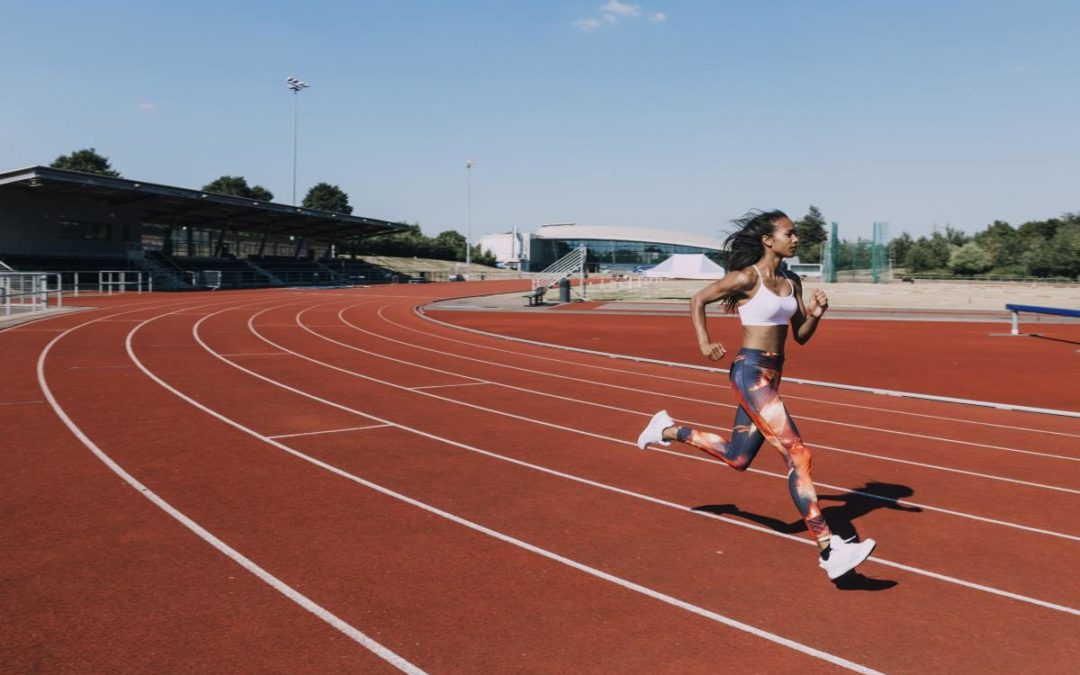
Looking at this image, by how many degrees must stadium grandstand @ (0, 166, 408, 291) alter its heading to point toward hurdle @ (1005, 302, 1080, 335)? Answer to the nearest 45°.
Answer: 0° — it already faces it

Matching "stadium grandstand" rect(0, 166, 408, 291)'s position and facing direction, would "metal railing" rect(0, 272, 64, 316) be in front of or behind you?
in front

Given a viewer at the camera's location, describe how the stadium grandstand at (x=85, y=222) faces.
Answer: facing the viewer and to the right of the viewer

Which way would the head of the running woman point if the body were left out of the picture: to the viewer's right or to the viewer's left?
to the viewer's right
